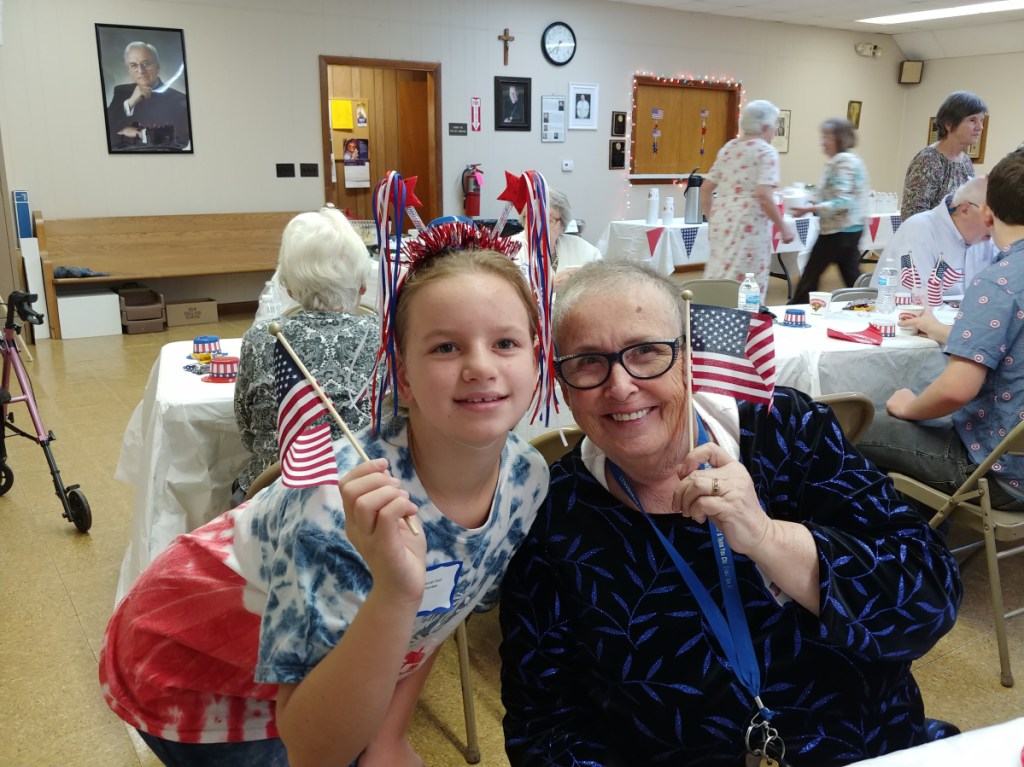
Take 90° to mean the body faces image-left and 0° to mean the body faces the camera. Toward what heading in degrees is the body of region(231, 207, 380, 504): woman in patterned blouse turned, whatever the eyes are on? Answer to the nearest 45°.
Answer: approximately 180°

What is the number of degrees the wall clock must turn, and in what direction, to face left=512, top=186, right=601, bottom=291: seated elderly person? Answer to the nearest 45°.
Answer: approximately 45° to its right

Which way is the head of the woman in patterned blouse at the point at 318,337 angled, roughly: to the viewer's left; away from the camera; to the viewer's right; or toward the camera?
away from the camera

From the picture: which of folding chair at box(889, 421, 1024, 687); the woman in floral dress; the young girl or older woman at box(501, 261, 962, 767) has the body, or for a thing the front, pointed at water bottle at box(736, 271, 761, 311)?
the folding chair

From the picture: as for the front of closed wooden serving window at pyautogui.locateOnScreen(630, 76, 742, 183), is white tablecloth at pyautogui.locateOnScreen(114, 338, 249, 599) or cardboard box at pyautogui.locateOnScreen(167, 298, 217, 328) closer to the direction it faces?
the white tablecloth

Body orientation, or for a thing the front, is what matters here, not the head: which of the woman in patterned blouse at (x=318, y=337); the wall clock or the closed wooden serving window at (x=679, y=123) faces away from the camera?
the woman in patterned blouse

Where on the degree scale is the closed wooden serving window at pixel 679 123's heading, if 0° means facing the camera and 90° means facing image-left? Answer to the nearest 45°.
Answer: approximately 315°
